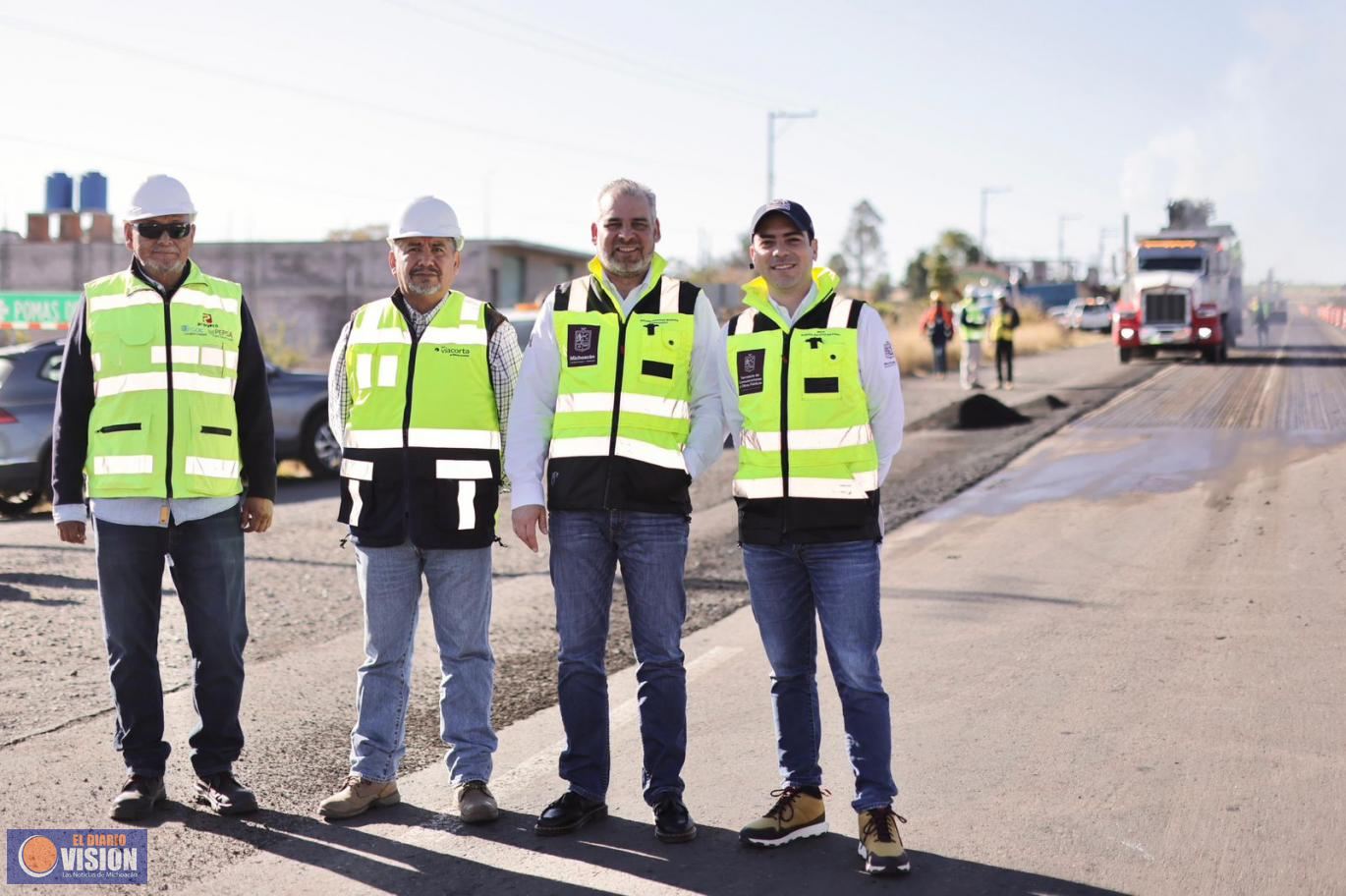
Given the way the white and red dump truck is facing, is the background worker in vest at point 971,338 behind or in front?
in front

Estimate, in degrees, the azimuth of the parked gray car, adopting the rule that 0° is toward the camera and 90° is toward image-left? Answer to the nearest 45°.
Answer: approximately 225°

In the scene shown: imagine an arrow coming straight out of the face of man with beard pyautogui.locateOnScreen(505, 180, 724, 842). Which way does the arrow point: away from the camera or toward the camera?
toward the camera

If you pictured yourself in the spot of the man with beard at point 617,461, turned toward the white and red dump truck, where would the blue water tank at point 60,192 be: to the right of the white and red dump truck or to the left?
left

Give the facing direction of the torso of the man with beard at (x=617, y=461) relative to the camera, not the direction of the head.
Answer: toward the camera

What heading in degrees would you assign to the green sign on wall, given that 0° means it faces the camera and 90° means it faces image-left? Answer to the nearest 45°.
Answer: approximately 0°

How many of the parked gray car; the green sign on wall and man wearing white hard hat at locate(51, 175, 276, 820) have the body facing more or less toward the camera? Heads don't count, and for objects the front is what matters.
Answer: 2

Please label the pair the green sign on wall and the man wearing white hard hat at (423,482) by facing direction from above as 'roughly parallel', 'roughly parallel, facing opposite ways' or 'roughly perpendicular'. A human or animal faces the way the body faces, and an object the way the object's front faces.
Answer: roughly parallel

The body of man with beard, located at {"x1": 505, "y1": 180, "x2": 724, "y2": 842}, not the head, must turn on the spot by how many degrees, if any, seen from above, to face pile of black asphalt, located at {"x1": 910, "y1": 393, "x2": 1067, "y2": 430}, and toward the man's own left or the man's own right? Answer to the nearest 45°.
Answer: approximately 180°

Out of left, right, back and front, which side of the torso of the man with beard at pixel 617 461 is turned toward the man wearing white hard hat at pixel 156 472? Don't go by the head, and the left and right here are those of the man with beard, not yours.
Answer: right

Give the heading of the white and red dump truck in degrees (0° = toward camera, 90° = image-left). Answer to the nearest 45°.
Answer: approximately 0°

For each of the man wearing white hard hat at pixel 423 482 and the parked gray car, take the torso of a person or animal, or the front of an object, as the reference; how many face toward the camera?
1

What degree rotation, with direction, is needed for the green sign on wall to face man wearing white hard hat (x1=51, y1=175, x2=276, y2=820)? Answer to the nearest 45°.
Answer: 0° — it already faces them

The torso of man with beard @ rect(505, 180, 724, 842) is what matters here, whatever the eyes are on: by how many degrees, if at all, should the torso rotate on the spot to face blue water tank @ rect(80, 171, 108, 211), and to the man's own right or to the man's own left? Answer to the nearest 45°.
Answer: approximately 180°
